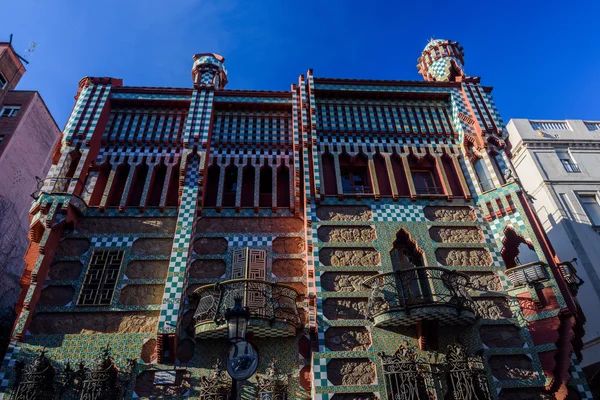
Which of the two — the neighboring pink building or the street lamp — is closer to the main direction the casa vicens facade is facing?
the street lamp

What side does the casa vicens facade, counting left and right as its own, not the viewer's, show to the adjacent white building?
left

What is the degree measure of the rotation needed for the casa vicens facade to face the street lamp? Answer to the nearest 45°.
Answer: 0° — it already faces it

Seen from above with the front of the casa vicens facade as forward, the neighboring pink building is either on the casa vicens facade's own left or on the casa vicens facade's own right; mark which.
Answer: on the casa vicens facade's own right

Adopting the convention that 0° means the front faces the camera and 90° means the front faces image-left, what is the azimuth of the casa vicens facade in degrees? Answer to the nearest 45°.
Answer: approximately 0°

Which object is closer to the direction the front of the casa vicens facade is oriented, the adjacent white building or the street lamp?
the street lamp
